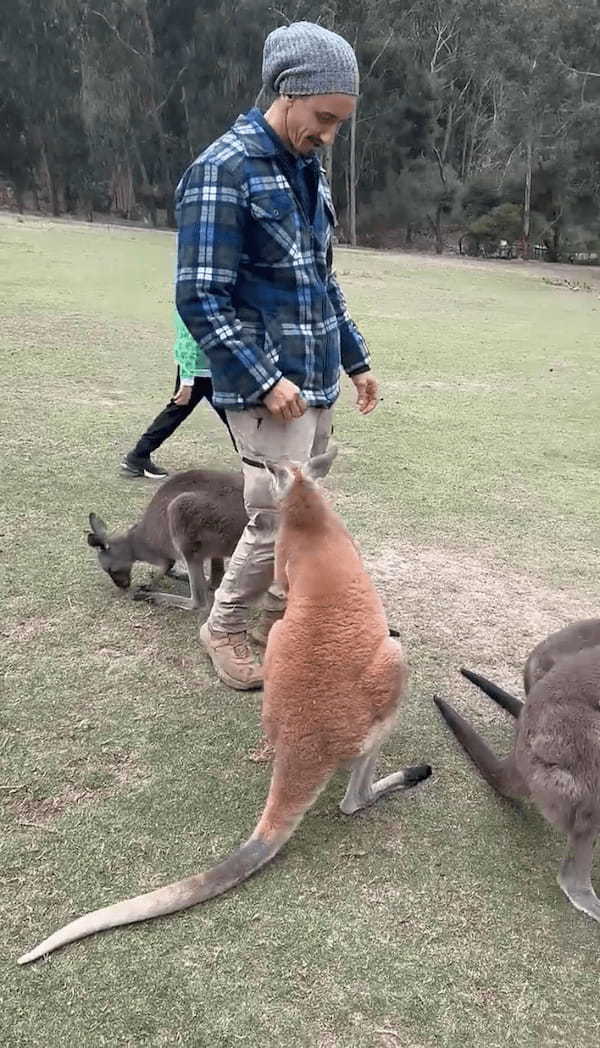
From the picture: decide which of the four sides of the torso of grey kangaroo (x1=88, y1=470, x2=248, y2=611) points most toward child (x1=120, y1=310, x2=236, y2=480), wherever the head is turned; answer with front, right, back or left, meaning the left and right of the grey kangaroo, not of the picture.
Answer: right

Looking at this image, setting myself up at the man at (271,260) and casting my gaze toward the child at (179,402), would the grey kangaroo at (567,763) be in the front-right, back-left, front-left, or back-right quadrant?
back-right

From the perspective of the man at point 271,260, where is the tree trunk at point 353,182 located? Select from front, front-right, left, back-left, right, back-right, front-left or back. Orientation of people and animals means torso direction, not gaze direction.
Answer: back-left

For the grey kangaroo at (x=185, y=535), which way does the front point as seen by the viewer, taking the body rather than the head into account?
to the viewer's left

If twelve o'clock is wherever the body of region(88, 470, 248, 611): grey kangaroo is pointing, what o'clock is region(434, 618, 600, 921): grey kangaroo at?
region(434, 618, 600, 921): grey kangaroo is roughly at 8 o'clock from region(88, 470, 248, 611): grey kangaroo.

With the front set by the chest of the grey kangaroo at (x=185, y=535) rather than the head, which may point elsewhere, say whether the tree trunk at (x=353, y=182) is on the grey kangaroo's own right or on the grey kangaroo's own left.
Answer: on the grey kangaroo's own right
